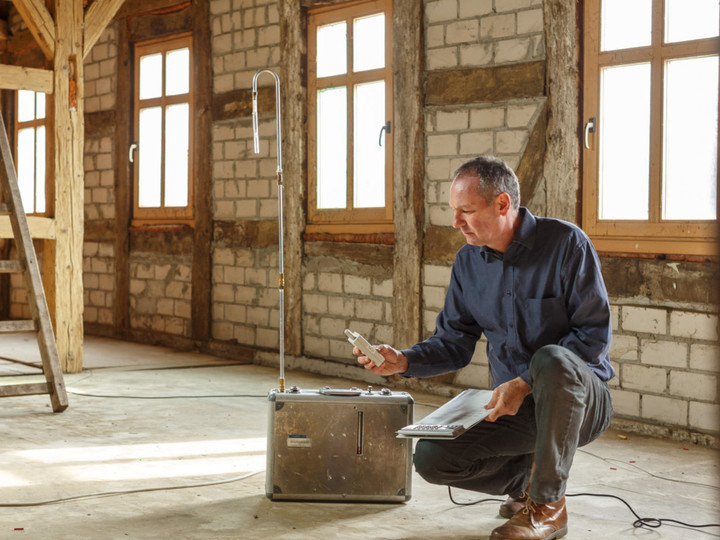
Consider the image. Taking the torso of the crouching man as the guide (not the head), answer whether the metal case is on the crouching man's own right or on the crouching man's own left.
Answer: on the crouching man's own right

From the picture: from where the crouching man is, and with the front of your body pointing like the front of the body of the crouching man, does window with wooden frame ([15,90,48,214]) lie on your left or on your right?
on your right

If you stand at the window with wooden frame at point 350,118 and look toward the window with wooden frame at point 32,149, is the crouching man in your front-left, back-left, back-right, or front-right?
back-left

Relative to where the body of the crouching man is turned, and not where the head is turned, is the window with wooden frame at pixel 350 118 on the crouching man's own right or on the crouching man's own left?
on the crouching man's own right

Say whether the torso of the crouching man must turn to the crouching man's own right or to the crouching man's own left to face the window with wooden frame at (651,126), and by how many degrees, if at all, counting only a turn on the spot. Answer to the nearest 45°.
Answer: approximately 135° to the crouching man's own right

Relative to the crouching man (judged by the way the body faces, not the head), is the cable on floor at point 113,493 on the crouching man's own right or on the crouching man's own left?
on the crouching man's own right

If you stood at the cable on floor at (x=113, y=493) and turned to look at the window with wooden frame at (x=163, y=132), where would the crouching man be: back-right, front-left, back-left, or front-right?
back-right

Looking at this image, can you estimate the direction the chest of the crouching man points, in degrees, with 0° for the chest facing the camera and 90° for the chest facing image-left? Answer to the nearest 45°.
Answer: approximately 45°

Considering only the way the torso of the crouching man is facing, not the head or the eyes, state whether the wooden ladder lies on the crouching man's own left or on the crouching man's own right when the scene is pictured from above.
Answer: on the crouching man's own right
